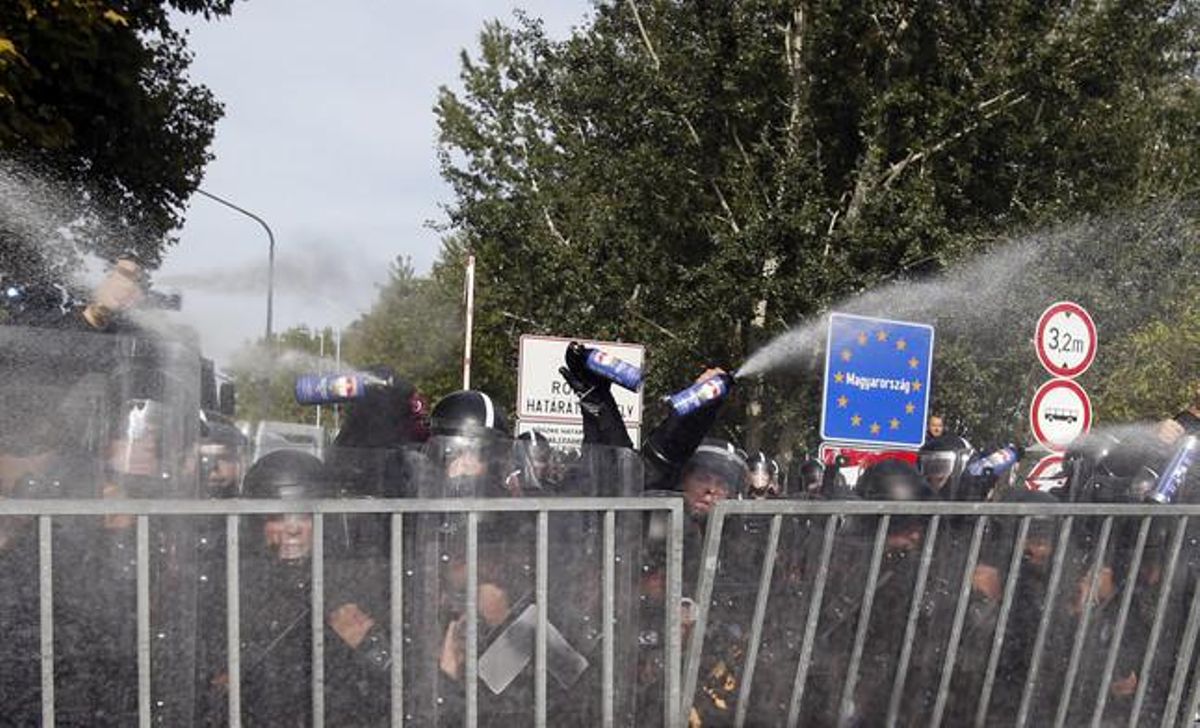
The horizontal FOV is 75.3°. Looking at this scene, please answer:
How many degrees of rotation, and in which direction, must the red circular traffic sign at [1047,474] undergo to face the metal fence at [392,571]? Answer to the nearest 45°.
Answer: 0° — it already faces it

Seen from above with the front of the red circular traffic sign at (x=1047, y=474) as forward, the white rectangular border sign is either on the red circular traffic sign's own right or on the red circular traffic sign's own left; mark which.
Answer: on the red circular traffic sign's own right

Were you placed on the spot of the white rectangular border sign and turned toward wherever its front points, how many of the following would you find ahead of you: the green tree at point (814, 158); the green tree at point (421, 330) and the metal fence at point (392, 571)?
1

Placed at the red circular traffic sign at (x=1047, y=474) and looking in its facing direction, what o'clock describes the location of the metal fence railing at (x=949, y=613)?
The metal fence railing is roughly at 12 o'clock from the red circular traffic sign.

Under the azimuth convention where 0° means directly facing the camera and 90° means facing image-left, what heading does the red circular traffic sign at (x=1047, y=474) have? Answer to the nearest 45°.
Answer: approximately 0°

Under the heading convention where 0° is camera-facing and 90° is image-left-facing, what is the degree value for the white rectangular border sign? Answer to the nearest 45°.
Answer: approximately 0°

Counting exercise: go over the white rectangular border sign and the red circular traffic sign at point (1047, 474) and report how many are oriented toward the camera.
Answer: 2

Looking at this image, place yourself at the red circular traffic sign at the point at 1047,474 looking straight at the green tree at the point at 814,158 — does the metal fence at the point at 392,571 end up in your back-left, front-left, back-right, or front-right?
back-left

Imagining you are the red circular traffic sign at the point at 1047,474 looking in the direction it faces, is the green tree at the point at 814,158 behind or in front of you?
behind
